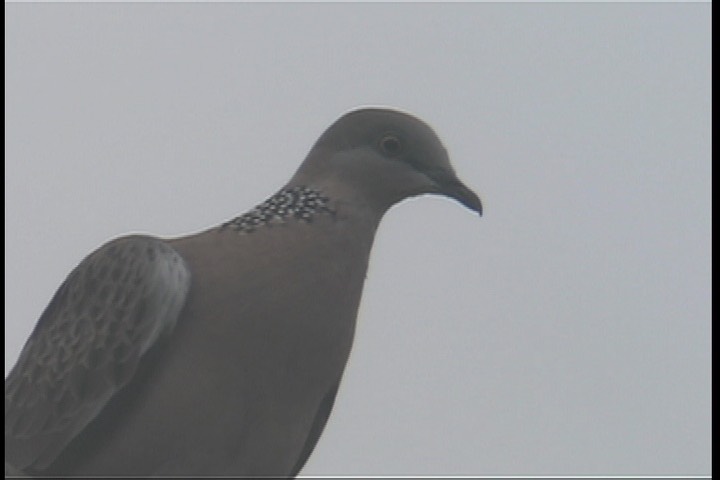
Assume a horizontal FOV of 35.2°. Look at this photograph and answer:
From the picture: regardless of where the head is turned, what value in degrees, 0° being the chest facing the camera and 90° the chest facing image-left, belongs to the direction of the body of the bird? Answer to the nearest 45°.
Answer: approximately 315°
